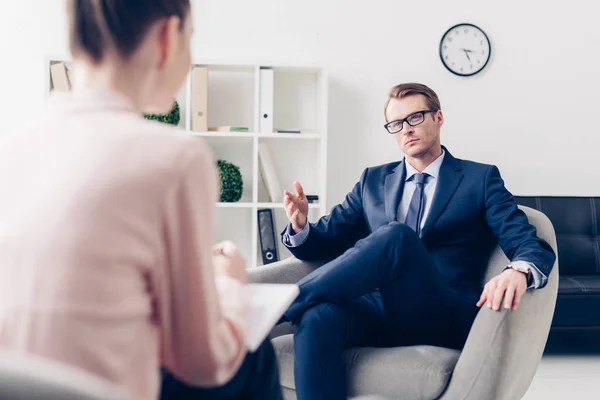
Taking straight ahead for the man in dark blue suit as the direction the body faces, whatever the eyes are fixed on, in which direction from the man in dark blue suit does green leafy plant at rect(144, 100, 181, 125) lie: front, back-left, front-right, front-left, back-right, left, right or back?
right

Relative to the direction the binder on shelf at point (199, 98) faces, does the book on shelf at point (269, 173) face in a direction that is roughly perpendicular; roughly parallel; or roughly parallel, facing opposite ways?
roughly parallel

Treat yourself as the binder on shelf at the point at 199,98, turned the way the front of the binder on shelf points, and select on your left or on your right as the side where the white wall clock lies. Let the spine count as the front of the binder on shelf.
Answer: on your left

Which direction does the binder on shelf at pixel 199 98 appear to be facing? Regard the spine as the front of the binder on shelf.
toward the camera

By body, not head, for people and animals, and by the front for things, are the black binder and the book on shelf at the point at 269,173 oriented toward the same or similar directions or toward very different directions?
same or similar directions

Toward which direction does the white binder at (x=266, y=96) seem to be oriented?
toward the camera

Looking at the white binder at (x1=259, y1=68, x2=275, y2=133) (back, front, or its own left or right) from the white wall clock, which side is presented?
left

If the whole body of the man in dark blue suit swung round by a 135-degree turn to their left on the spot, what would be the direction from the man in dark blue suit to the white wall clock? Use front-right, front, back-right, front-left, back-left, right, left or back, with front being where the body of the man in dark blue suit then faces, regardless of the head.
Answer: left

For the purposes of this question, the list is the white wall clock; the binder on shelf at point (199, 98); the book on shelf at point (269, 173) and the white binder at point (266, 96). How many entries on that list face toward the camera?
4

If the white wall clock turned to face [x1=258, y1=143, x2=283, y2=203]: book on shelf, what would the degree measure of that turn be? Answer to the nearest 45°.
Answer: approximately 45° to its right

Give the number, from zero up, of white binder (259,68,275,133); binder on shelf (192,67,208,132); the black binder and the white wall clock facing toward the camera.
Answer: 4

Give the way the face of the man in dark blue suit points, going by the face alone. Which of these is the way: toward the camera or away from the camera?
toward the camera

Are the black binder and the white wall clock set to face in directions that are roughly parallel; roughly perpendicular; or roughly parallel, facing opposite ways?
roughly parallel

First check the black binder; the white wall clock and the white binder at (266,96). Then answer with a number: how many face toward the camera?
3

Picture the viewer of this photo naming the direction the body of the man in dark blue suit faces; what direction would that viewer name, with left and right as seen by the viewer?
facing the viewer and to the left of the viewer

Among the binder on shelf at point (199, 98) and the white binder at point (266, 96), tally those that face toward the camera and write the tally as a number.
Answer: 2
